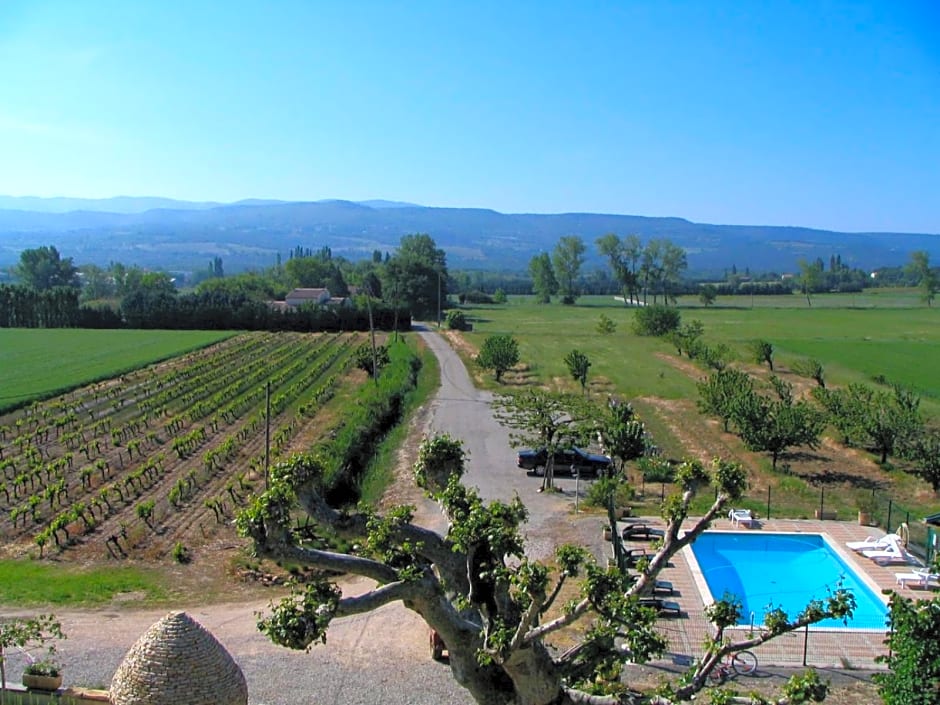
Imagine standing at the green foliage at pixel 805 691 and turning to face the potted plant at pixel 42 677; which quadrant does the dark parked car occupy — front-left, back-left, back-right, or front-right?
front-right

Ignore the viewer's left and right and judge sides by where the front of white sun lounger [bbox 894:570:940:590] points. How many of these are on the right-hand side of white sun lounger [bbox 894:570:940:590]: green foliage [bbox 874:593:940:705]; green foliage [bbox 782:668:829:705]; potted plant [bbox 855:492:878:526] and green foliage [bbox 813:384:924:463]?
2

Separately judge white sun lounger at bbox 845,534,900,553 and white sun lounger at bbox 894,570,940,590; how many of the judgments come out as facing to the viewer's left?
2

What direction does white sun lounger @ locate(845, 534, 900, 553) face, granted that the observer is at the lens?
facing to the left of the viewer

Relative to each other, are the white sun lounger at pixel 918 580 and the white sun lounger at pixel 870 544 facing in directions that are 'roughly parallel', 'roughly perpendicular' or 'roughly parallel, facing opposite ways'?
roughly parallel

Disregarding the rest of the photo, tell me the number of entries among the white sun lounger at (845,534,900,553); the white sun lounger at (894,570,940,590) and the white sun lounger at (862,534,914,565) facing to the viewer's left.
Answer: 3

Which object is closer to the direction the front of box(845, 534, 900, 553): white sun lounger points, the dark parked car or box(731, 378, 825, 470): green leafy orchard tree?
the dark parked car

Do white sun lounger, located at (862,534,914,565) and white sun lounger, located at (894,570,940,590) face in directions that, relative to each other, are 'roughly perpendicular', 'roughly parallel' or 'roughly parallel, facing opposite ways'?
roughly parallel

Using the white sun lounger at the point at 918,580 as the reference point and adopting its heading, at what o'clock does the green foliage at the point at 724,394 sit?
The green foliage is roughly at 2 o'clock from the white sun lounger.

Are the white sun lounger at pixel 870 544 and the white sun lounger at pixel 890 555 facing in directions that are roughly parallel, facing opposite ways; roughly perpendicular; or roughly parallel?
roughly parallel

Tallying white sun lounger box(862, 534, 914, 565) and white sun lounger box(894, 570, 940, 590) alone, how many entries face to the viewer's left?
2

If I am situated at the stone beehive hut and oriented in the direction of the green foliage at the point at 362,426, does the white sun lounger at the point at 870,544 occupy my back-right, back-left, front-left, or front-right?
front-right

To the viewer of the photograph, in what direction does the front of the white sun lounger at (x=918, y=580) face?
facing to the left of the viewer

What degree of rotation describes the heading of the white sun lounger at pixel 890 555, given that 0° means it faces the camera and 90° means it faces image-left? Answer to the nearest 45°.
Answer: approximately 90°
